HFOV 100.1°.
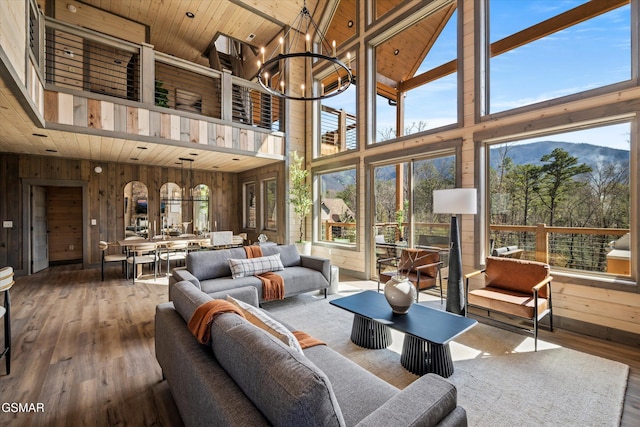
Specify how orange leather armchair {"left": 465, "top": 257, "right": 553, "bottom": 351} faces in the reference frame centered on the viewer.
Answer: facing the viewer and to the left of the viewer

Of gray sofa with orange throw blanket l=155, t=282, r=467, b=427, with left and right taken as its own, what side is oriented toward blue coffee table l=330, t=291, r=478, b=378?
front

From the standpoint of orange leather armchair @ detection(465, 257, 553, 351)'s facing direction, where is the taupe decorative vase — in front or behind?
in front

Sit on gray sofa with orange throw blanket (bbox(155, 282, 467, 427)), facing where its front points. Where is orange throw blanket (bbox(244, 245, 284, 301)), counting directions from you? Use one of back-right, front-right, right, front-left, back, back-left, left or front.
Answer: front-left

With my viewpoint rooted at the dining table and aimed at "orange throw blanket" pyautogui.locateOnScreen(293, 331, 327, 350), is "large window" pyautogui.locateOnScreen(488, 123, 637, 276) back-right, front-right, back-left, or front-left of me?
front-left

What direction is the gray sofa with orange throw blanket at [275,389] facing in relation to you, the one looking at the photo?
facing away from the viewer and to the right of the viewer

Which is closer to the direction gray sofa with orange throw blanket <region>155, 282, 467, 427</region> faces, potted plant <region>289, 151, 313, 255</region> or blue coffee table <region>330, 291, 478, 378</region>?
the blue coffee table

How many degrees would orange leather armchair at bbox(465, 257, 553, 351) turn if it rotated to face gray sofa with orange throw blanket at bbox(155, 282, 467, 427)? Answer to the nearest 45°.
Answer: approximately 45° to its left

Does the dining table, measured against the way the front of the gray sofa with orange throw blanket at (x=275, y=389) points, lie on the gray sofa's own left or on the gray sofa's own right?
on the gray sofa's own left

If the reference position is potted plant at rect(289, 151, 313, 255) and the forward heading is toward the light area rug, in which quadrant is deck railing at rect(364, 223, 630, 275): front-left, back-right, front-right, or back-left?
front-left

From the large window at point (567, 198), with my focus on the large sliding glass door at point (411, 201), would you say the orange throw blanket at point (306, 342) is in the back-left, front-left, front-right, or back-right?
front-left

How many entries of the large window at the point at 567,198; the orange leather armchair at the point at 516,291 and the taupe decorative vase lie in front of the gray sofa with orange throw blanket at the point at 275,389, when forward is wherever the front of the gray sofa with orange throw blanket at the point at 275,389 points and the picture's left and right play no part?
3

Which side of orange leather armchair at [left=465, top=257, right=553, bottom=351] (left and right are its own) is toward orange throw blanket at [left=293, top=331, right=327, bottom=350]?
front

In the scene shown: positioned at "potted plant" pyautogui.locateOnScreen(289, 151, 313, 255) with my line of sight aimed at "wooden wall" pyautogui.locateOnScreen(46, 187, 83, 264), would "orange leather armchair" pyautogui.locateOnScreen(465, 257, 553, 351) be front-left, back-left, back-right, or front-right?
back-left

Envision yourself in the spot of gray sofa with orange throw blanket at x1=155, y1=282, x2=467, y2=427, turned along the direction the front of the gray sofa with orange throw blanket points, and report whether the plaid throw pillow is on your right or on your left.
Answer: on your left

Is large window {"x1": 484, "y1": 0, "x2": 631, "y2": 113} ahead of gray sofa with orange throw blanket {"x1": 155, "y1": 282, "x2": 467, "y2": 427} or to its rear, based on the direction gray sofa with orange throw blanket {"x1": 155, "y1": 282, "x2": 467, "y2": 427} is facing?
ahead
